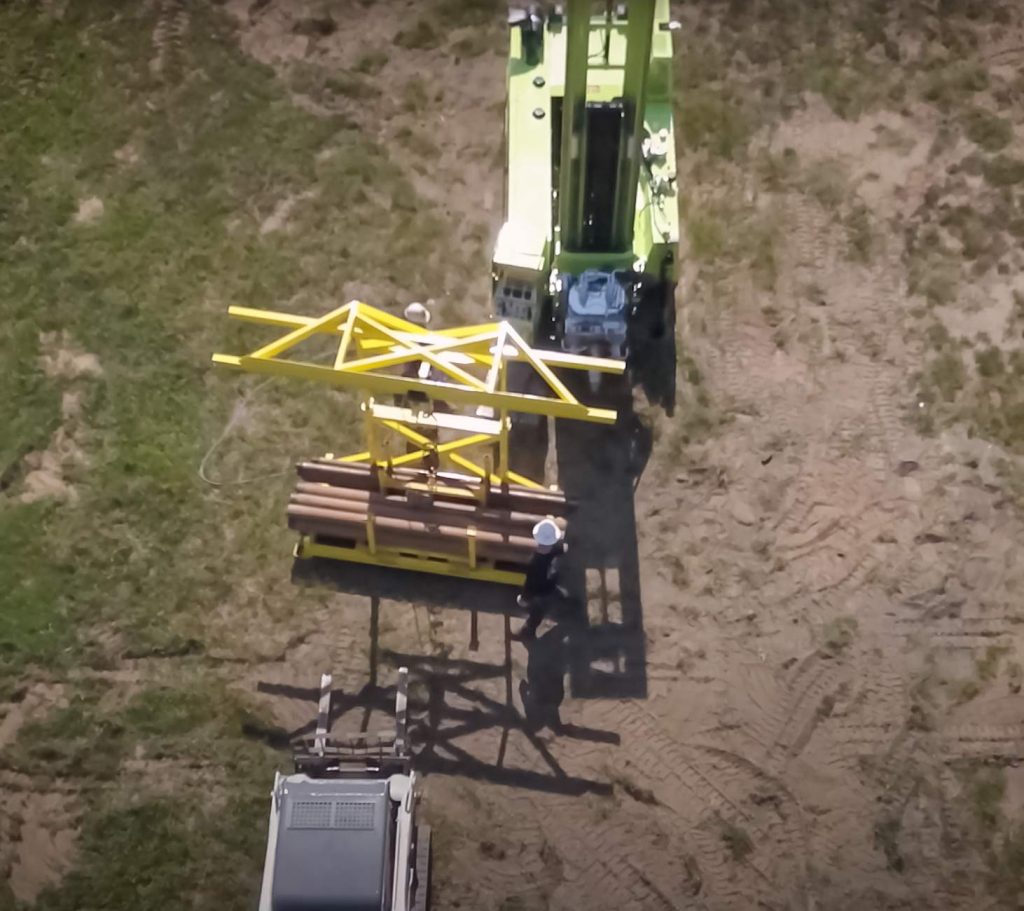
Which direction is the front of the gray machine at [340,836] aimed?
away from the camera

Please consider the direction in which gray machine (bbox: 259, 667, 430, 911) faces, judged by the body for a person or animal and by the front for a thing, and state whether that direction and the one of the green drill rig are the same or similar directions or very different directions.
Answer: very different directions

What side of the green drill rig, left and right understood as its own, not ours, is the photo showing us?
front

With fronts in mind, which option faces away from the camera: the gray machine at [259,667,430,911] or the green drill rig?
the gray machine

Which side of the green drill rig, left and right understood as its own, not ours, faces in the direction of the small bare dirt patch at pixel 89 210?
right
